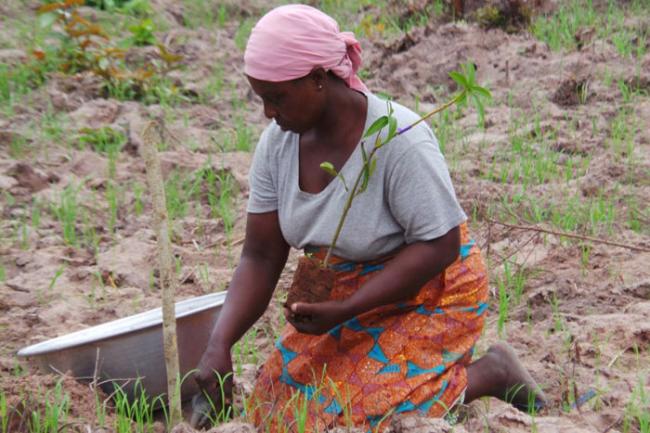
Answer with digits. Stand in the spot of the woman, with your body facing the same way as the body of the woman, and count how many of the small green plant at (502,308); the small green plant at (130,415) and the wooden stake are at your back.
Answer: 1

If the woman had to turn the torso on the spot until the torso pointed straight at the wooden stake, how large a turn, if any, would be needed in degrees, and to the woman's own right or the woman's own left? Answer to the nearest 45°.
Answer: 0° — they already face it

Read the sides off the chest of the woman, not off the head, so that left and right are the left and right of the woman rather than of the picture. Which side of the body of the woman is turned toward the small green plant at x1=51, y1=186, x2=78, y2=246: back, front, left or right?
right

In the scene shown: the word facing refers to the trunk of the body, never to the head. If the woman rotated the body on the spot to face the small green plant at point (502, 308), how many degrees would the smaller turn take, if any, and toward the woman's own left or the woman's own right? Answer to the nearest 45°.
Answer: approximately 180°

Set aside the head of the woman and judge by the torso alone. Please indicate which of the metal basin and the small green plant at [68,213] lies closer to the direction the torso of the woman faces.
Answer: the metal basin

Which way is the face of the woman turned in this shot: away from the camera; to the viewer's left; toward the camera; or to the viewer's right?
to the viewer's left

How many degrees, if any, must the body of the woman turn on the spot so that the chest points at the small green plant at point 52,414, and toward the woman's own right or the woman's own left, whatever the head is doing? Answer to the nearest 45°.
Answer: approximately 45° to the woman's own right

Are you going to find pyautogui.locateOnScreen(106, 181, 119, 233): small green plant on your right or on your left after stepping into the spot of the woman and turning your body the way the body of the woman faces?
on your right

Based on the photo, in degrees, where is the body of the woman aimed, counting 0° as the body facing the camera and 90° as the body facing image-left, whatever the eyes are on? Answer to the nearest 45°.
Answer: approximately 45°

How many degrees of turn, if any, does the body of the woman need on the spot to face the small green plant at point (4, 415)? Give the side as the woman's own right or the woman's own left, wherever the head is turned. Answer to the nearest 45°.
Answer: approximately 45° to the woman's own right
